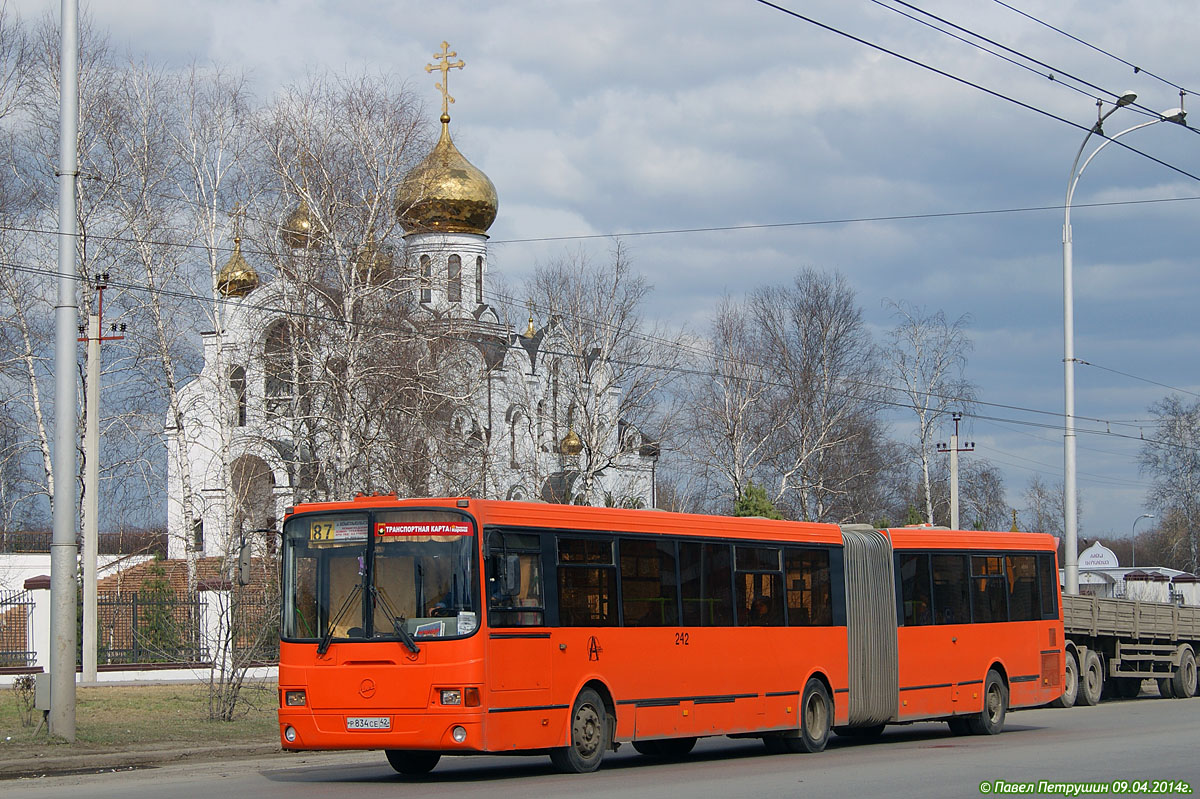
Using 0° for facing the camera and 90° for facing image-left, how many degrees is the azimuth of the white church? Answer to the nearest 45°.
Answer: approximately 45°

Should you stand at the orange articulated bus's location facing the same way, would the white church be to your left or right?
on your right

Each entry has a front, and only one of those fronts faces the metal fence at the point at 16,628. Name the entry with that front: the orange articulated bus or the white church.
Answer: the white church

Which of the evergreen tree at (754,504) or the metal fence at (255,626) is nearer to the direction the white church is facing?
the metal fence

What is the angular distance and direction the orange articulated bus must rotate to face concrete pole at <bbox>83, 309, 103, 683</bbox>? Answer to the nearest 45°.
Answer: approximately 90° to its right

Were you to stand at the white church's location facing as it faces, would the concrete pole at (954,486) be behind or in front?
behind

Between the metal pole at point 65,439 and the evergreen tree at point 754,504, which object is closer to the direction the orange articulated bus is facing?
the metal pole

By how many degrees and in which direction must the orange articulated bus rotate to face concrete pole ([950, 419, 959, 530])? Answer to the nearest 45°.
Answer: approximately 135° to its right

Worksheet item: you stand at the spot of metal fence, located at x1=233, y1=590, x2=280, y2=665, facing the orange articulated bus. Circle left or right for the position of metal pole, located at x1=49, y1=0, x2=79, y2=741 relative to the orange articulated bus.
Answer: right

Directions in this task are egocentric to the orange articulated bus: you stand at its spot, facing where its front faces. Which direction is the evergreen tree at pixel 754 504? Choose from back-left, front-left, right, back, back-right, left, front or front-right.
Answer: back-right
